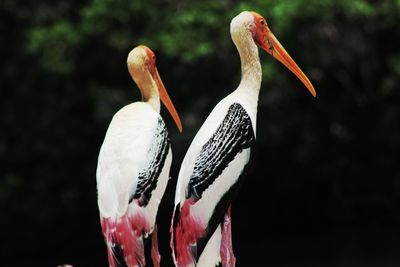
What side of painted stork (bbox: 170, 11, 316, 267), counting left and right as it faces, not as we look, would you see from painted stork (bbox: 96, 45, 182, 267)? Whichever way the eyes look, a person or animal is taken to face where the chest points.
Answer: back

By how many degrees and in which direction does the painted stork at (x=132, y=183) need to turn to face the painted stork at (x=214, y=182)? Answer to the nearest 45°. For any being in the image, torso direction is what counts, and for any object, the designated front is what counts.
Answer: approximately 45° to its right

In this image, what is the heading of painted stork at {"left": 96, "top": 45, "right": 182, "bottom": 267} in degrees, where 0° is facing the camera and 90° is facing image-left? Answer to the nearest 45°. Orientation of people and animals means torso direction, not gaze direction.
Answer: approximately 225°

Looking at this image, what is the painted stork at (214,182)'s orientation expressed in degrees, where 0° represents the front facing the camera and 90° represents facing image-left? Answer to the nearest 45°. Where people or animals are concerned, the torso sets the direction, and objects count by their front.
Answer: approximately 270°
